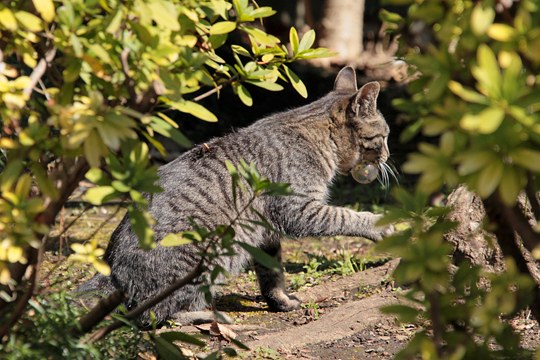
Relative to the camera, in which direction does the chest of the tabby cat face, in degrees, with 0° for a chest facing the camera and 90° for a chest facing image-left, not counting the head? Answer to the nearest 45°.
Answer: approximately 270°

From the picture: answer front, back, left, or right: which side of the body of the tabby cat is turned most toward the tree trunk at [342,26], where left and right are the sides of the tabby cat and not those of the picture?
left

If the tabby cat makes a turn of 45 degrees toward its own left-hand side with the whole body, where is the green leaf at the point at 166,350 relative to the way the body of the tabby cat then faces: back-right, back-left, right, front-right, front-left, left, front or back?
back-right

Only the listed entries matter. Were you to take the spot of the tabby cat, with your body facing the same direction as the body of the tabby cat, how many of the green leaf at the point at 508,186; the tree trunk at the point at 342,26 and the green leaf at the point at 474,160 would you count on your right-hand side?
2

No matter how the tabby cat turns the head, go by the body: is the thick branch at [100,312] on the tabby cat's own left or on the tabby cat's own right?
on the tabby cat's own right
